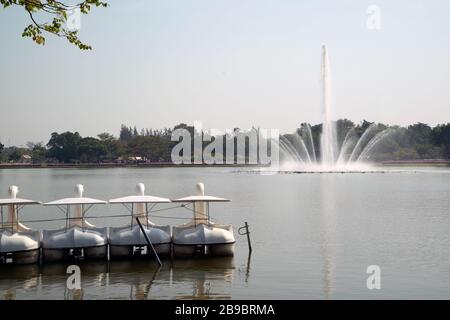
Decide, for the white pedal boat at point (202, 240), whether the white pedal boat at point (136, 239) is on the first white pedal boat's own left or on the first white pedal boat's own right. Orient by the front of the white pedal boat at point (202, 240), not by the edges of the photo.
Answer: on the first white pedal boat's own left

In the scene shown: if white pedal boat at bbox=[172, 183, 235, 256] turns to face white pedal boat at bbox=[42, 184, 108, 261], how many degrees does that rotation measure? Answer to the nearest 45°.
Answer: approximately 90° to its left

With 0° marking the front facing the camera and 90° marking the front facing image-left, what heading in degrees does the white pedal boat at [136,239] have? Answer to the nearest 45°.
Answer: approximately 180°

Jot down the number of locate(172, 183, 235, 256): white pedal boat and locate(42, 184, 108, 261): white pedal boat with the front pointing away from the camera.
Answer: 2

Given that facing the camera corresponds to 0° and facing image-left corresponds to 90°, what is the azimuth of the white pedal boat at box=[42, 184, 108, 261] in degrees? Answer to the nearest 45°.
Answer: approximately 180°

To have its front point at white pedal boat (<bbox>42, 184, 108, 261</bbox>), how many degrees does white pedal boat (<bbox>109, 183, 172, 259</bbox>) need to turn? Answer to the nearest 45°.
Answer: approximately 90° to its left

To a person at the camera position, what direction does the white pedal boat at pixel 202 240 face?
facing away from the viewer

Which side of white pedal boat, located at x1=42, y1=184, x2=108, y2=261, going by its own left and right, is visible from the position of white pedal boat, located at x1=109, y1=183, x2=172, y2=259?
right

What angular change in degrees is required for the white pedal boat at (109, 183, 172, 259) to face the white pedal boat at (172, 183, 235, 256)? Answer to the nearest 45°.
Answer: approximately 90° to its right
